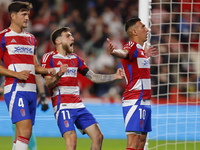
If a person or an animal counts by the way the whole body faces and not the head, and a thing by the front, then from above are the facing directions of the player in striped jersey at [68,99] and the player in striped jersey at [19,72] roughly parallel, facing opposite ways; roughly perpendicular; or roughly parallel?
roughly parallel

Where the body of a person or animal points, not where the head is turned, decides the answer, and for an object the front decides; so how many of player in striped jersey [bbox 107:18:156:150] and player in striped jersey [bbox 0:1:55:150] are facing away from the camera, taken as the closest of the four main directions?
0

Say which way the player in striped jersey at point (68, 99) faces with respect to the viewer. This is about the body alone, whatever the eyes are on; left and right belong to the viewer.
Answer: facing the viewer and to the right of the viewer

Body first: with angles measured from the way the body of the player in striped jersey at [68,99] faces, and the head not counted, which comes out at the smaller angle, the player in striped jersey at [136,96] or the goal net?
the player in striped jersey

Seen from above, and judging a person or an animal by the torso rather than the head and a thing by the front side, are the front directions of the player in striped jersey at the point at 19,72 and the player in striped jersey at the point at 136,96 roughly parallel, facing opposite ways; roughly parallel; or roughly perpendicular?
roughly parallel

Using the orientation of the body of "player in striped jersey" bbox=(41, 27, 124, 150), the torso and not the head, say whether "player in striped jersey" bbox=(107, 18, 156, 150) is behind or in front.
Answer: in front

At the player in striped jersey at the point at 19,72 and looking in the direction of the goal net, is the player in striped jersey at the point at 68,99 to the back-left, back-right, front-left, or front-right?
front-right

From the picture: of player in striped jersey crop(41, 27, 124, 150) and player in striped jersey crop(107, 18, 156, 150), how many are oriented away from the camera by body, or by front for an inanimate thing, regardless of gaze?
0

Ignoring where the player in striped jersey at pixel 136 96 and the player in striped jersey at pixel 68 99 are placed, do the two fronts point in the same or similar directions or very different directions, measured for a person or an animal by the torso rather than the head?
same or similar directions

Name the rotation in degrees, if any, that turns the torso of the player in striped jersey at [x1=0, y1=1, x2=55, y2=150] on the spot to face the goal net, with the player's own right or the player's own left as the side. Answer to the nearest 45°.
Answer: approximately 90° to the player's own left

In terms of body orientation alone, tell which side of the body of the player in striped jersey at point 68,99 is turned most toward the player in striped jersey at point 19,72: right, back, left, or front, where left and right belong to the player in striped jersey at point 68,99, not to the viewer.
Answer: right
